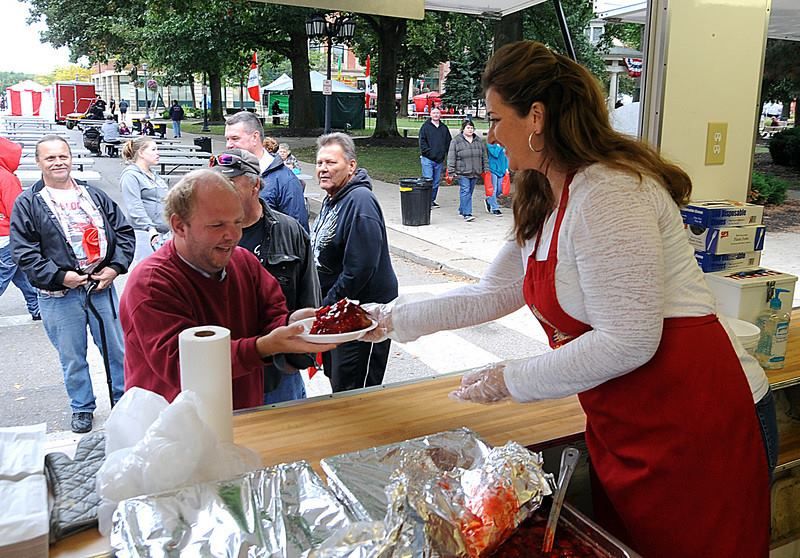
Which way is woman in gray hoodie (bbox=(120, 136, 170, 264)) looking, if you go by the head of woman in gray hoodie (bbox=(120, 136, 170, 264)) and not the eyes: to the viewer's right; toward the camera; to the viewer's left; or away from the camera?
to the viewer's right

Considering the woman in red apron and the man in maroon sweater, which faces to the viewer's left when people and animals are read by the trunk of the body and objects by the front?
the woman in red apron

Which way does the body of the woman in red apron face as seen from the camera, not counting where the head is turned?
to the viewer's left

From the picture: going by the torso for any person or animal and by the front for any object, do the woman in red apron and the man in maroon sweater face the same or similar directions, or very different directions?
very different directions

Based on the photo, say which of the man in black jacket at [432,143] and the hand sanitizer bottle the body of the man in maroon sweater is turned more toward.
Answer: the hand sanitizer bottle

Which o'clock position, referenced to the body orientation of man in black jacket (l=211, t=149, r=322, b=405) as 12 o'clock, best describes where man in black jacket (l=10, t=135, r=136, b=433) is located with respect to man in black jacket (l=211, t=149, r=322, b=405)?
man in black jacket (l=10, t=135, r=136, b=433) is roughly at 3 o'clock from man in black jacket (l=211, t=149, r=322, b=405).

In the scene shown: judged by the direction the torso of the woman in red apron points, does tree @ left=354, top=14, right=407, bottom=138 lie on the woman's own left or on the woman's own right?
on the woman's own right

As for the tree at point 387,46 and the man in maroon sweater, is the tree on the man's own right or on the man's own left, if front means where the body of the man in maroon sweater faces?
on the man's own left

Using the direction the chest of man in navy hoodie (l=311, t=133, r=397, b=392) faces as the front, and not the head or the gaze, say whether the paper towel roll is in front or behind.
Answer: in front

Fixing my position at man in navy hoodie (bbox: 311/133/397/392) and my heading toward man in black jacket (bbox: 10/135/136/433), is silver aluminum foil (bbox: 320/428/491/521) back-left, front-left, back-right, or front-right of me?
back-left

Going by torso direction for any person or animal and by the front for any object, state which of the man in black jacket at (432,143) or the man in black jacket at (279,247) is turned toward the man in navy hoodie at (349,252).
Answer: the man in black jacket at (432,143)

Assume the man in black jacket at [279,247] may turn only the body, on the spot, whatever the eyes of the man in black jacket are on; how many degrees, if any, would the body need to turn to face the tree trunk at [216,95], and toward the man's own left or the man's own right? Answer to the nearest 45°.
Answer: approximately 135° to the man's own right

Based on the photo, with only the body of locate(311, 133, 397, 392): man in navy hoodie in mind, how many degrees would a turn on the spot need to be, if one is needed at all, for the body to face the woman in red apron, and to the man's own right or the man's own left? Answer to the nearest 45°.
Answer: approximately 45° to the man's own left

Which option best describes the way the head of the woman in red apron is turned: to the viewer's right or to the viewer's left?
to the viewer's left
